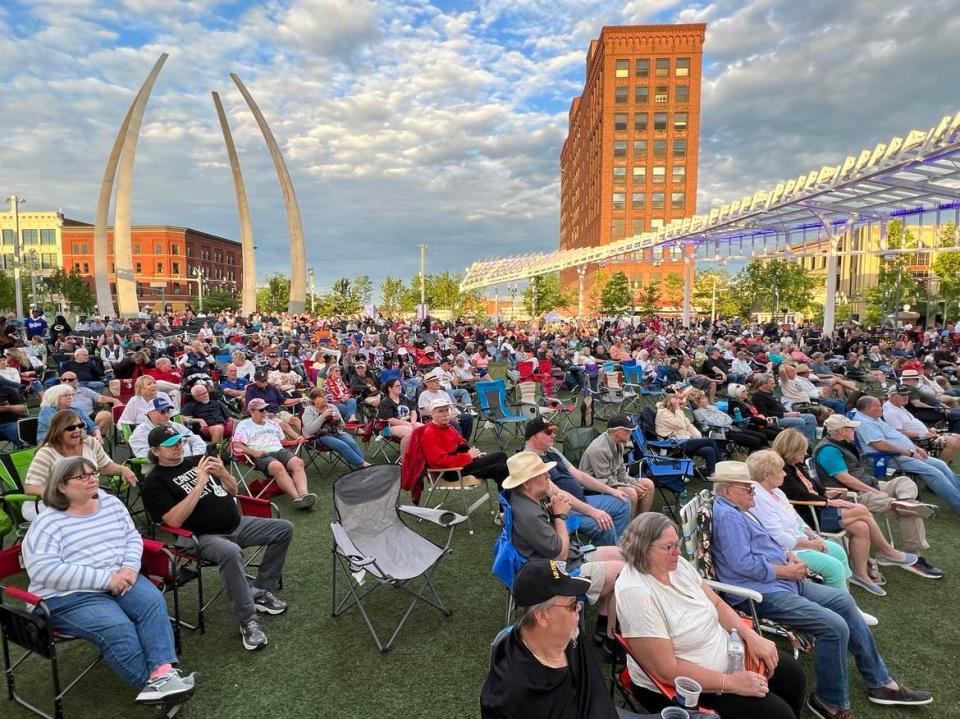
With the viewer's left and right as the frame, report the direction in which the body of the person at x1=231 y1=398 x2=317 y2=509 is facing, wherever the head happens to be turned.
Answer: facing the viewer and to the right of the viewer

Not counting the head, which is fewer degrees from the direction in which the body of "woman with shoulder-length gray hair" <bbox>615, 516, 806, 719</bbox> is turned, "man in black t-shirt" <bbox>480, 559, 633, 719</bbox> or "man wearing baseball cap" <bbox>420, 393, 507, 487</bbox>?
the man in black t-shirt

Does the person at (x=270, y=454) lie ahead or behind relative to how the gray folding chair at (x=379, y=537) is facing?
behind

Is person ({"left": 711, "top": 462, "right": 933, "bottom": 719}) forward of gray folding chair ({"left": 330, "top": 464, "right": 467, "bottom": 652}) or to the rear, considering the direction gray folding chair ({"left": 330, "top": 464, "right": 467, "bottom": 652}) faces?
forward

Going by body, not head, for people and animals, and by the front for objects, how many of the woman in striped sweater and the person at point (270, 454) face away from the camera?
0

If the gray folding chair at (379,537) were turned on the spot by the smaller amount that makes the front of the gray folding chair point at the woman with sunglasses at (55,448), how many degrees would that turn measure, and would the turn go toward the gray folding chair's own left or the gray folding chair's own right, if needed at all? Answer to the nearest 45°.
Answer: approximately 135° to the gray folding chair's own right

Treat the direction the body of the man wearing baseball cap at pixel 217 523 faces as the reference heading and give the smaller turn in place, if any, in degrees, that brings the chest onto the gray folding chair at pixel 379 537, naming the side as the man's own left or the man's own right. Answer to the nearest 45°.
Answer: approximately 45° to the man's own left

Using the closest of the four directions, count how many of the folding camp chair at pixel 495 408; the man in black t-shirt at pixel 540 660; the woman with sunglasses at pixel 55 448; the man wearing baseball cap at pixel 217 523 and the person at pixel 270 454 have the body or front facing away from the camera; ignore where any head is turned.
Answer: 0

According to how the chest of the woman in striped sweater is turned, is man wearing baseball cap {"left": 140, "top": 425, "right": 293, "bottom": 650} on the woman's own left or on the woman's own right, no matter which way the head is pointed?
on the woman's own left

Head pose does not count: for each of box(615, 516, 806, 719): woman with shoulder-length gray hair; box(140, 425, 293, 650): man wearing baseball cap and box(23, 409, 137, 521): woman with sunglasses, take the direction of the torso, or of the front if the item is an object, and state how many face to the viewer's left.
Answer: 0

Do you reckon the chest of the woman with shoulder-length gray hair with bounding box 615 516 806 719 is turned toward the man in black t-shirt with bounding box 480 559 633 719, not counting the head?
no

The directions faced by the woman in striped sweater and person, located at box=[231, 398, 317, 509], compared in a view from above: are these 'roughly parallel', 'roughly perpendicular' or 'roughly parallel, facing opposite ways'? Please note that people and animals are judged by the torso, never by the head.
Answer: roughly parallel

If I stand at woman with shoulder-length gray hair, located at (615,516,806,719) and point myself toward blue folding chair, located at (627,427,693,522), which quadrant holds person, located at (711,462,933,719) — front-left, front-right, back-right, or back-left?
front-right

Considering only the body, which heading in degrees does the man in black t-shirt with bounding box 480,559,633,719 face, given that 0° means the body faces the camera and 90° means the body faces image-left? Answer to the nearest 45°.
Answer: approximately 315°

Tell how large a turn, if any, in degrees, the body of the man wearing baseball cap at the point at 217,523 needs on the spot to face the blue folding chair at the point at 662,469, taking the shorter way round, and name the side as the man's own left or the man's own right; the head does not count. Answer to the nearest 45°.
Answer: approximately 45° to the man's own left
